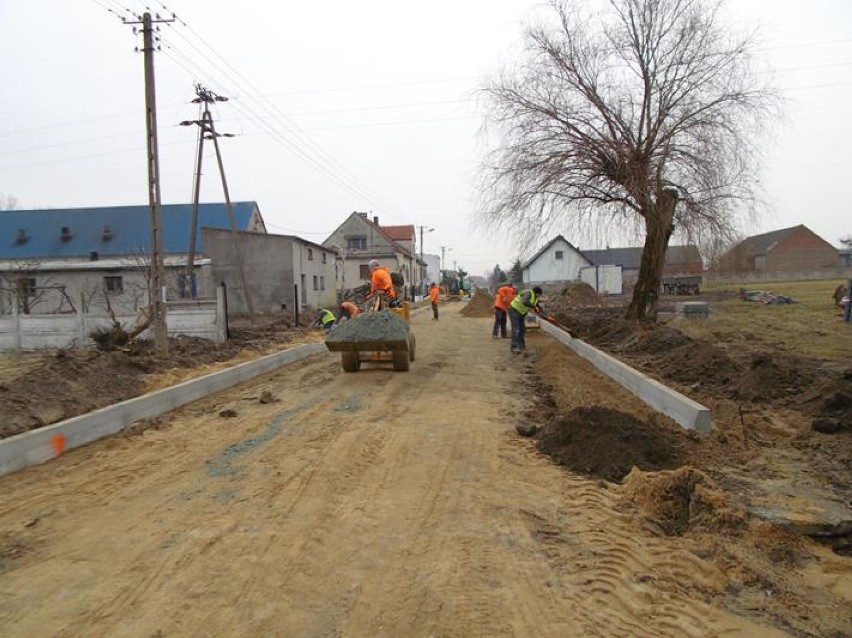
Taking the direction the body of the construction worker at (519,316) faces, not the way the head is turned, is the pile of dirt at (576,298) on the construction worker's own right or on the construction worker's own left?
on the construction worker's own left

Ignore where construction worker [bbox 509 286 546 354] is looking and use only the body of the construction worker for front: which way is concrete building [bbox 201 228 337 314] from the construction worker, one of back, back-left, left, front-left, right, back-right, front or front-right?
back-left

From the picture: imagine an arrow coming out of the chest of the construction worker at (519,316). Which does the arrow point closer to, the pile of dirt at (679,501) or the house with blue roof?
the pile of dirt

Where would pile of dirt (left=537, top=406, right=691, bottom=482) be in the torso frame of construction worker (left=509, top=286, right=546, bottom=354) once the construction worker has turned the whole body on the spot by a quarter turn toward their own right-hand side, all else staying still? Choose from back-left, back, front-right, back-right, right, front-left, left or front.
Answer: front

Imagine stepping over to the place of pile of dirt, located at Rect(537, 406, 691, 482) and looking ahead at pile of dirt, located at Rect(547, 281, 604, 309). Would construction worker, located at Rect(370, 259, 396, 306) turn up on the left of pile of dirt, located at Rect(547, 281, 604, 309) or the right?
left

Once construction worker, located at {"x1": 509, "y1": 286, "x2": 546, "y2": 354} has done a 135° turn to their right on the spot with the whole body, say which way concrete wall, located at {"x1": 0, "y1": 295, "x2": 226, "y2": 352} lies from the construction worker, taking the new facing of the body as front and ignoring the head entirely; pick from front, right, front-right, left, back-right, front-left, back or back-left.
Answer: front-right

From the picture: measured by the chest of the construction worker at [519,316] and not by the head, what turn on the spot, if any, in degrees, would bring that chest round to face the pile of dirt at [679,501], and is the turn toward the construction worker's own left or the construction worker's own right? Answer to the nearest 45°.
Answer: approximately 90° to the construction worker's own right

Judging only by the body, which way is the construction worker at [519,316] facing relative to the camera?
to the viewer's right

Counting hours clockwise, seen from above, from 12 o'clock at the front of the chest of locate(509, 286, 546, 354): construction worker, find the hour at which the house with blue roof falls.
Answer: The house with blue roof is roughly at 7 o'clock from the construction worker.
